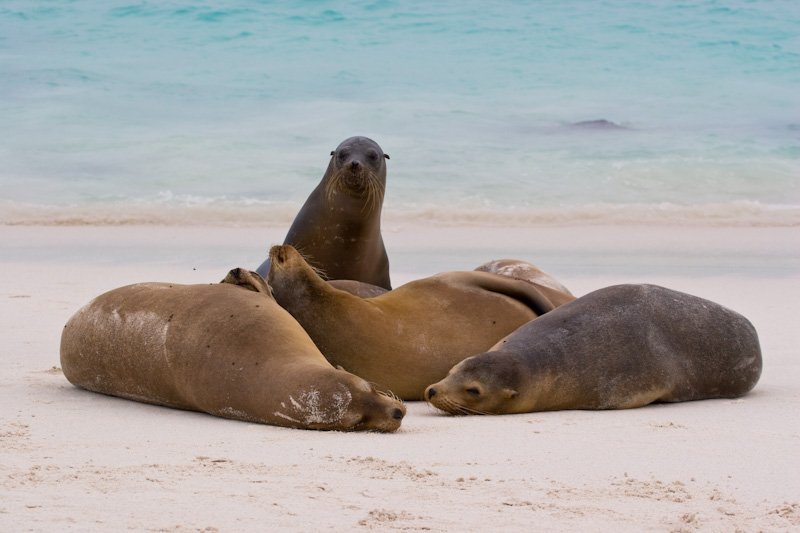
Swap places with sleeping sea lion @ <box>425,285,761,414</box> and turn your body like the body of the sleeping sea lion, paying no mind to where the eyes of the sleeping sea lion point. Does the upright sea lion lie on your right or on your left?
on your right

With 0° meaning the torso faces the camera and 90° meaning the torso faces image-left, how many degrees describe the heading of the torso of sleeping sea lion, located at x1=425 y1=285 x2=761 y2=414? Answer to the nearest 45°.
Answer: approximately 90°

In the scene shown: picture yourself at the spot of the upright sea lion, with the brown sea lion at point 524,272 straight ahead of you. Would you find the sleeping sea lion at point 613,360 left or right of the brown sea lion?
right

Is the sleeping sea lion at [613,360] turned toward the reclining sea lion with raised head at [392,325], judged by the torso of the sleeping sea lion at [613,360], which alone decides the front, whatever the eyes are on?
yes

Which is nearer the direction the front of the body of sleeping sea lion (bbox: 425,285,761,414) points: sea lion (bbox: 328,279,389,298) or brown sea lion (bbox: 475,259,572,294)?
the sea lion

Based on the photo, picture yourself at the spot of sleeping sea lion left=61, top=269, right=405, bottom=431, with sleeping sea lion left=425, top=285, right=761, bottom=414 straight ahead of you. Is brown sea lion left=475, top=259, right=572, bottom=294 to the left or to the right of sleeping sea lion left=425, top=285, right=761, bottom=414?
left

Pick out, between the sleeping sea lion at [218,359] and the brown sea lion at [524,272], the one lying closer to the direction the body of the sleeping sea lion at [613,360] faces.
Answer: the sleeping sea lion

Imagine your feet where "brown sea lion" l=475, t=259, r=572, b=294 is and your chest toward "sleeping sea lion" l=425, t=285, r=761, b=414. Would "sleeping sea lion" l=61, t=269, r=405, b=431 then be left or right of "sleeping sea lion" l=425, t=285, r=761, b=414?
right

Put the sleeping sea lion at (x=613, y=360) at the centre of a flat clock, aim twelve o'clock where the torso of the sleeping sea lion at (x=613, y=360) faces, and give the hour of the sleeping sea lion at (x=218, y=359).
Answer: the sleeping sea lion at (x=218, y=359) is roughly at 11 o'clock from the sleeping sea lion at (x=613, y=360).

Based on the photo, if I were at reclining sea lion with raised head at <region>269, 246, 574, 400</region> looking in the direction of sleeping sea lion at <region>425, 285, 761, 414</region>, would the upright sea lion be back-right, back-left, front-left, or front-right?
back-left

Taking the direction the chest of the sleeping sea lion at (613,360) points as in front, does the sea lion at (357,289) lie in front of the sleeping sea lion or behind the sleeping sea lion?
in front

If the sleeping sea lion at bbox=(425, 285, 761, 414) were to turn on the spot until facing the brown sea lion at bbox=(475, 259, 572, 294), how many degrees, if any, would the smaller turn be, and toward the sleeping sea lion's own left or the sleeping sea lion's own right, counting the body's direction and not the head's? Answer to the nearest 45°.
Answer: approximately 90° to the sleeping sea lion's own right
